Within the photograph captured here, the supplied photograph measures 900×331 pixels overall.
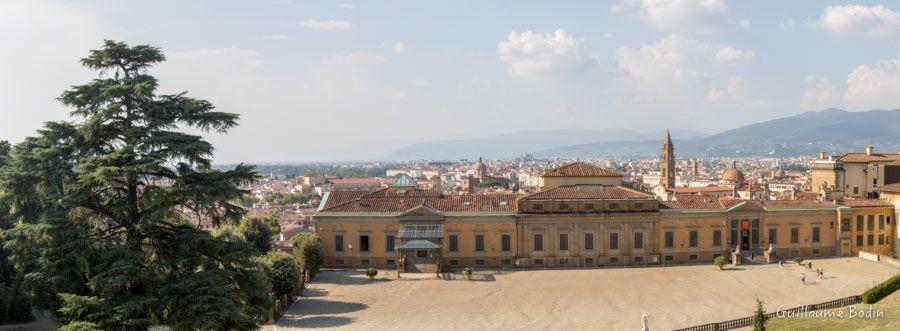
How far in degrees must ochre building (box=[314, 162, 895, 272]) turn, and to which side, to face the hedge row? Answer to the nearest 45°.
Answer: approximately 45° to its left

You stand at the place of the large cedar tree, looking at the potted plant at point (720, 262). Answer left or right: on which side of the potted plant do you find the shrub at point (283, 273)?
left

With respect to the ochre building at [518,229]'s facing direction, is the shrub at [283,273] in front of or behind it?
in front

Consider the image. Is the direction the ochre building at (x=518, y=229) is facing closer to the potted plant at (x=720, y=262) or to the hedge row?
the hedge row

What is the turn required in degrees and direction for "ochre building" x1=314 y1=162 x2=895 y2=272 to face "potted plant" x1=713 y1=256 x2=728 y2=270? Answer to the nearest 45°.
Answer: approximately 90° to its left

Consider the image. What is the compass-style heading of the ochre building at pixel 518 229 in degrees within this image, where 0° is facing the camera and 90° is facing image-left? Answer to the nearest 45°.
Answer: approximately 0°
